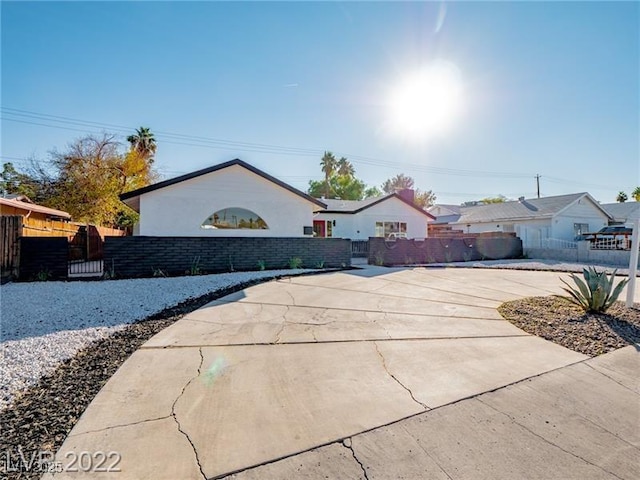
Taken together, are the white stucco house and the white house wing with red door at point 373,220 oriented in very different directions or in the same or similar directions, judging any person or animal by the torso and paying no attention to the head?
same or similar directions

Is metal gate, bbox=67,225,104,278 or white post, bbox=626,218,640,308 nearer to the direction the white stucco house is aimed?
the white post

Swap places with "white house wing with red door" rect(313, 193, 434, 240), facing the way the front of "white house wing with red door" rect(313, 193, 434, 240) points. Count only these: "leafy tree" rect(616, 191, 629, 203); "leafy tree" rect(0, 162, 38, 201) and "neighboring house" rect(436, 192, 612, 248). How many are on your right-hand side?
1

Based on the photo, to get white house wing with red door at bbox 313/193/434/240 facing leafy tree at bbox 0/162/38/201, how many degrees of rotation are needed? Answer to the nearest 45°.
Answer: approximately 90° to its right

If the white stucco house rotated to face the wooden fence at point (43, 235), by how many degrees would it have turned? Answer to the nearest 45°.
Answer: approximately 90° to its right

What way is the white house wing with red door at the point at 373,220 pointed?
toward the camera

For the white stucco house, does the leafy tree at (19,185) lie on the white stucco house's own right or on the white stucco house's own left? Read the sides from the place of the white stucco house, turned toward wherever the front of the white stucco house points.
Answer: on the white stucco house's own right

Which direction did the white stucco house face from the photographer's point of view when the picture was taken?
facing the viewer

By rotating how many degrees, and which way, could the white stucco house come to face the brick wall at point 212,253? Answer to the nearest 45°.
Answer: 0° — it already faces it

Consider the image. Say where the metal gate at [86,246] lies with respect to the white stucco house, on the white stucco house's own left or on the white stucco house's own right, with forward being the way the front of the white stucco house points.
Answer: on the white stucco house's own right

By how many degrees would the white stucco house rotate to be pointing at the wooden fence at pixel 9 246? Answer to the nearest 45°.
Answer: approximately 45° to its right

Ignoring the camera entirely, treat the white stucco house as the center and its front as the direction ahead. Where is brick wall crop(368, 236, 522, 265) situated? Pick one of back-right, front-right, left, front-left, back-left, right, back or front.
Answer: left

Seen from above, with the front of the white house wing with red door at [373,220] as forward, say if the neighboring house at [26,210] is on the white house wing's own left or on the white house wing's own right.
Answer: on the white house wing's own right

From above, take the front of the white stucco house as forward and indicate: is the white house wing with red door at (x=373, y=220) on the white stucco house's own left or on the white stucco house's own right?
on the white stucco house's own left

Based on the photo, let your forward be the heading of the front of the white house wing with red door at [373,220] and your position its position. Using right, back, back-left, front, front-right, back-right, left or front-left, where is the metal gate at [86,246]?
front-right

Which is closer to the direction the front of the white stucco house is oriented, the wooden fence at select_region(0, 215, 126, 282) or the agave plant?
the agave plant

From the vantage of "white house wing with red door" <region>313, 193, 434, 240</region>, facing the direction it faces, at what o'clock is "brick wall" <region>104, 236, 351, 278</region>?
The brick wall is roughly at 1 o'clock from the white house wing with red door.

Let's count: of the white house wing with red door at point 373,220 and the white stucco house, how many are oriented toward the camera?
2
